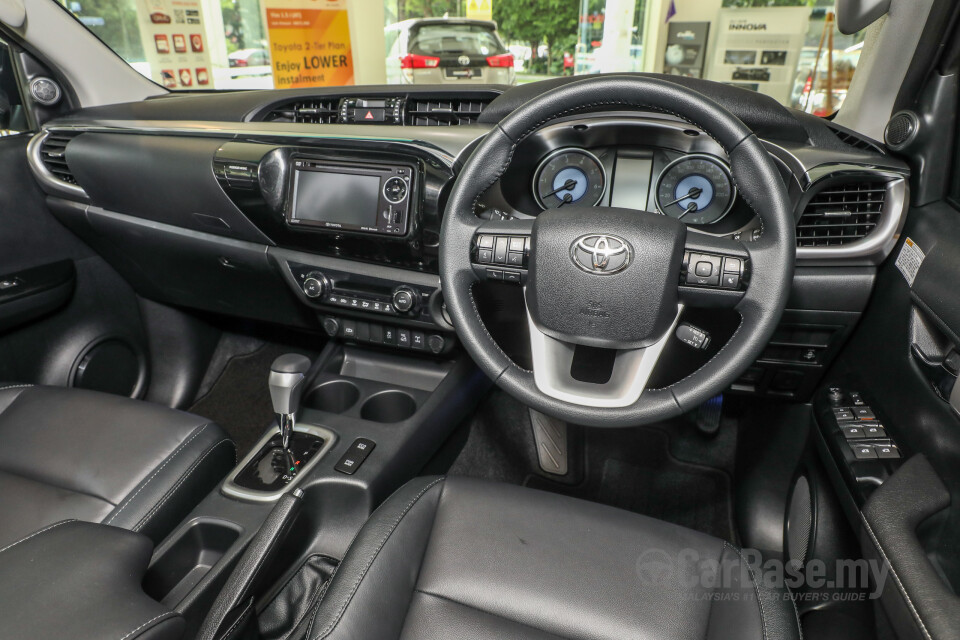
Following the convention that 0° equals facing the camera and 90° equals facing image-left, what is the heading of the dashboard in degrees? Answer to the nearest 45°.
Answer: approximately 0°

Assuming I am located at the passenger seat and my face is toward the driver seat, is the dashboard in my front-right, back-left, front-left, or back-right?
front-left

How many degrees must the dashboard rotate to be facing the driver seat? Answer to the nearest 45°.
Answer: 0° — it already faces it

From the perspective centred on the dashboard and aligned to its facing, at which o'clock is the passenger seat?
The passenger seat is roughly at 2 o'clock from the dashboard.
